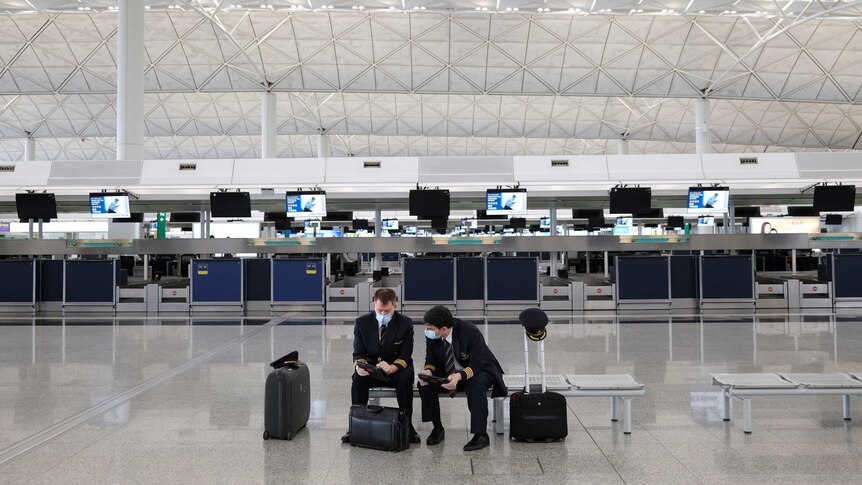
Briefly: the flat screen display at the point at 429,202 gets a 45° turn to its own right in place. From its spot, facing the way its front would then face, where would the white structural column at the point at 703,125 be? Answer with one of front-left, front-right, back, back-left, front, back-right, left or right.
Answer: back

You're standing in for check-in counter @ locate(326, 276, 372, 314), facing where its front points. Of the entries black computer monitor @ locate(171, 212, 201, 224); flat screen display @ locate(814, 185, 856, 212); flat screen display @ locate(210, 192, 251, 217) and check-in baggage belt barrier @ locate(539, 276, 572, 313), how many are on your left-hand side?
2

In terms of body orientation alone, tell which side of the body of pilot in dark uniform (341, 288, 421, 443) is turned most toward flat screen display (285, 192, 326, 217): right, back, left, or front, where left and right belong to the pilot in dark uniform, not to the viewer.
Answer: back

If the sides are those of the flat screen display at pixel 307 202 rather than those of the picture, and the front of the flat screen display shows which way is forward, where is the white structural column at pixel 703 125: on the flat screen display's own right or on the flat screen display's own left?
on the flat screen display's own left

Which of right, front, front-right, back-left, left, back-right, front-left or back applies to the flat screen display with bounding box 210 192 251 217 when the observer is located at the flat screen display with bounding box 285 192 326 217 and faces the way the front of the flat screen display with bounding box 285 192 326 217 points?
right

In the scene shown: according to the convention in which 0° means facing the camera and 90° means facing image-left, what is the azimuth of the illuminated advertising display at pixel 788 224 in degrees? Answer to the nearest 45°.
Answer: approximately 0°

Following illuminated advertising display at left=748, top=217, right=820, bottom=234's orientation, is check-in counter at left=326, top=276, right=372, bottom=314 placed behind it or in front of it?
in front

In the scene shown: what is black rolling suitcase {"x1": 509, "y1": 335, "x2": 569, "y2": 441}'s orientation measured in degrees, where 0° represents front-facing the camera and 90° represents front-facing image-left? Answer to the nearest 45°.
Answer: approximately 0°

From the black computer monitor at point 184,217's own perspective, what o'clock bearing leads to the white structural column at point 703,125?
The white structural column is roughly at 2 o'clock from the black computer monitor.
